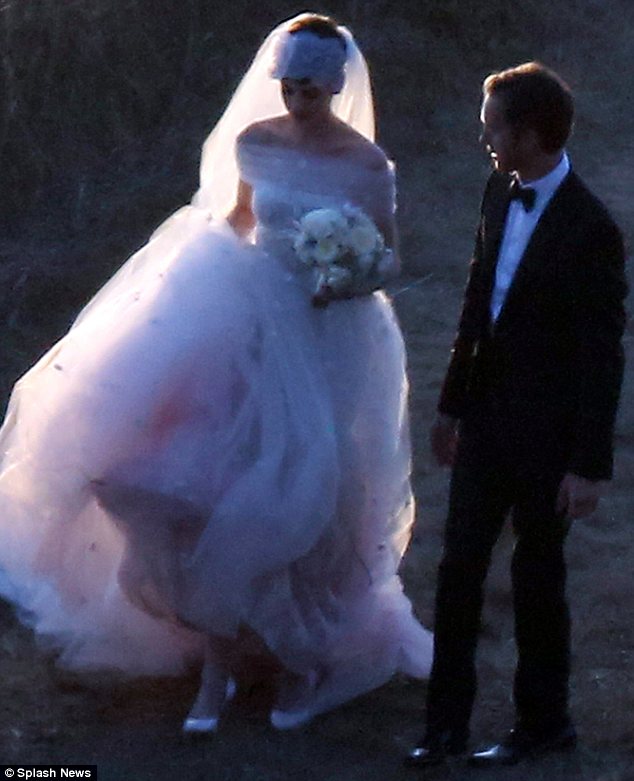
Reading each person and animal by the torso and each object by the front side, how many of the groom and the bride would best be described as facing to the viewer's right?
0

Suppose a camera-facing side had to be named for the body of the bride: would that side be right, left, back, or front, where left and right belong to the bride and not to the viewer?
front

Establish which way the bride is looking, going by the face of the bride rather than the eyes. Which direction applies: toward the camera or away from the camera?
toward the camera

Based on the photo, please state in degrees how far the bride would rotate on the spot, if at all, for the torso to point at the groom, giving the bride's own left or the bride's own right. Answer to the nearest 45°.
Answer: approximately 45° to the bride's own left

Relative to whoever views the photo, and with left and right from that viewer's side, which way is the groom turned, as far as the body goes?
facing the viewer and to the left of the viewer

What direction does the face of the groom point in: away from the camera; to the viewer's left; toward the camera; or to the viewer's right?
to the viewer's left
